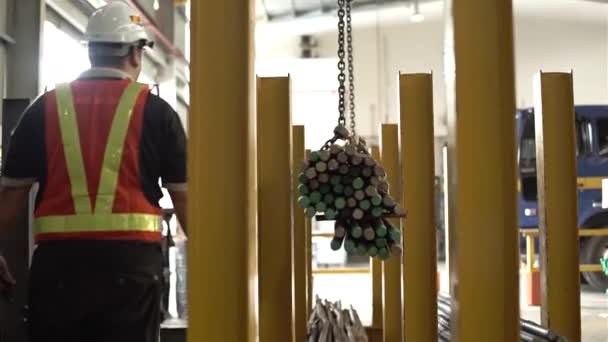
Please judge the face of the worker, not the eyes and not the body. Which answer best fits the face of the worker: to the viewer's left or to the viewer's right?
to the viewer's right

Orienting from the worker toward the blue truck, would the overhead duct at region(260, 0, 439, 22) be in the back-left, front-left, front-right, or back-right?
front-left

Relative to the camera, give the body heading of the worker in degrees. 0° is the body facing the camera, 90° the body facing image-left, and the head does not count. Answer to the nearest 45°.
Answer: approximately 180°

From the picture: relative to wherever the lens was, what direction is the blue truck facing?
facing the viewer and to the left of the viewer

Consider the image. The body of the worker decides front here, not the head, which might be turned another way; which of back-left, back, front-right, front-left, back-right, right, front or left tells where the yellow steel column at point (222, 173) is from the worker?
back-right

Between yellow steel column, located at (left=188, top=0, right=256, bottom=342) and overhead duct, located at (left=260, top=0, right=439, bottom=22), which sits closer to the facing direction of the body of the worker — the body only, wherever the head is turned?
the overhead duct

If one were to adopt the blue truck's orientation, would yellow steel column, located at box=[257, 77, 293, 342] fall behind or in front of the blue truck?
in front

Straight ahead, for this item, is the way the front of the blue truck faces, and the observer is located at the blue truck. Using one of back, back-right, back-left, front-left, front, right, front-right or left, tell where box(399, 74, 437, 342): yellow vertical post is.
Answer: front-left

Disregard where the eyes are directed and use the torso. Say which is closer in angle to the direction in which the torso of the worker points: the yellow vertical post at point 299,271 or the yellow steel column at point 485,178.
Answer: the yellow vertical post

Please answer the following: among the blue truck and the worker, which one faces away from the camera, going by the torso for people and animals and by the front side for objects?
the worker

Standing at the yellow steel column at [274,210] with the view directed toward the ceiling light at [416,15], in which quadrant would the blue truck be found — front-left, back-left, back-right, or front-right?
front-right

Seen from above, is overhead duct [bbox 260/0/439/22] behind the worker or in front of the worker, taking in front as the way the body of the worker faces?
in front

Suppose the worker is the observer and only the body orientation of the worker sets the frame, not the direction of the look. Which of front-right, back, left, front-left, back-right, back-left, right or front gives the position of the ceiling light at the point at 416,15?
front-right

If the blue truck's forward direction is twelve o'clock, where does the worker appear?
The worker is roughly at 11 o'clock from the blue truck.

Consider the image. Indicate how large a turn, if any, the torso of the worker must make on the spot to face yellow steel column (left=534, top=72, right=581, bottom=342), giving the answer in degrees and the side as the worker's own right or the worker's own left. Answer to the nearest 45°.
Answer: approximately 90° to the worker's own right

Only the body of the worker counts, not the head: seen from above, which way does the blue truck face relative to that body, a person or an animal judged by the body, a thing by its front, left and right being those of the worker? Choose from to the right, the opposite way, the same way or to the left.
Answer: to the left

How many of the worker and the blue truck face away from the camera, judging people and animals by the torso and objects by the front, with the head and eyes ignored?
1
